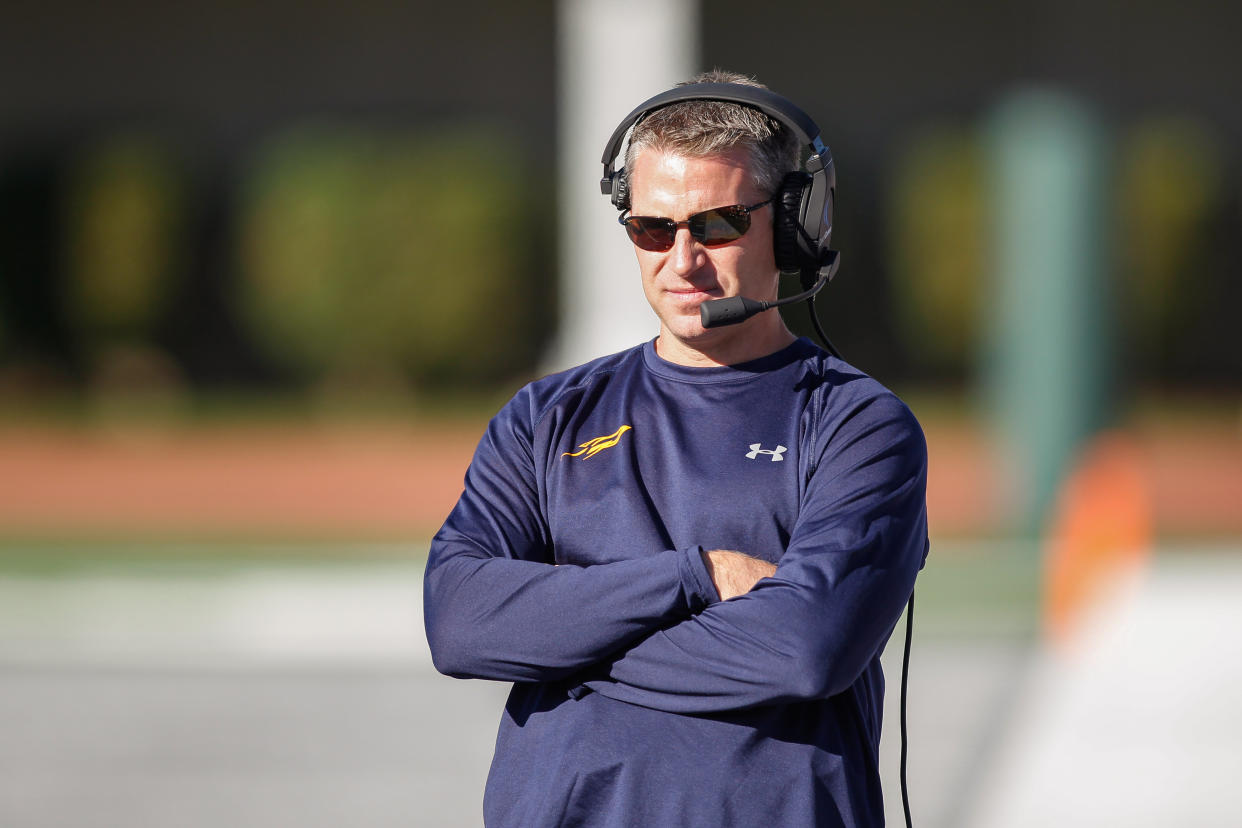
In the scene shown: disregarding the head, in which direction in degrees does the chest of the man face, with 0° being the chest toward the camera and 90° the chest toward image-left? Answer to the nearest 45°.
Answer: approximately 0°

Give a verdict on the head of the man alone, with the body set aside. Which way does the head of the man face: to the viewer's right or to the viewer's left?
to the viewer's left
